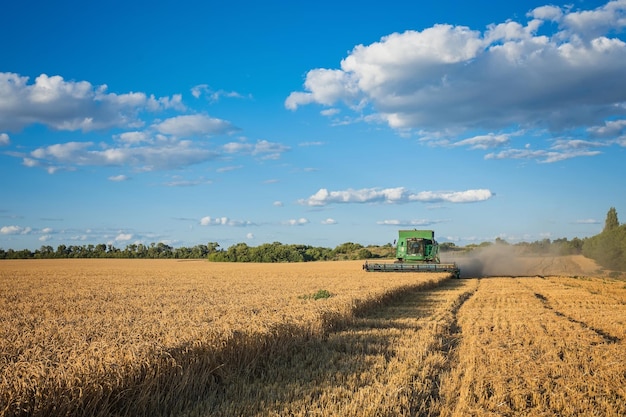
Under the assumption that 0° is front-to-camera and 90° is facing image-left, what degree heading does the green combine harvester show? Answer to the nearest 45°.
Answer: approximately 0°
